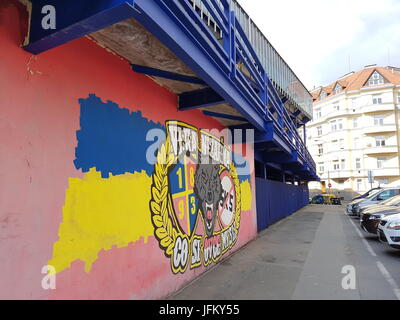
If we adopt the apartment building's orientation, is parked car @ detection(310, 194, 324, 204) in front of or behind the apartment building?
in front

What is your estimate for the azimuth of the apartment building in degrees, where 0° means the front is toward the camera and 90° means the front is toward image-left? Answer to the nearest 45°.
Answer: approximately 45°

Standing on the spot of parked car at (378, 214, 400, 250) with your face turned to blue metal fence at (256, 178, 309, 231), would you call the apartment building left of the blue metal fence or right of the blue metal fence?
right

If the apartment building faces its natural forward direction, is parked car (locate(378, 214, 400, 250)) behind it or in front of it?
in front
